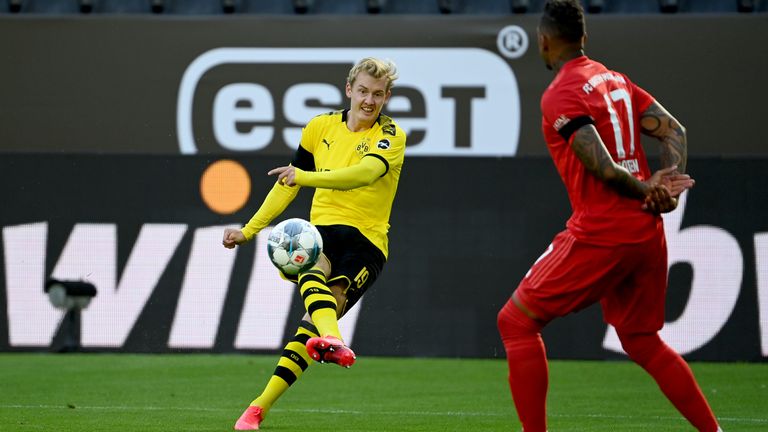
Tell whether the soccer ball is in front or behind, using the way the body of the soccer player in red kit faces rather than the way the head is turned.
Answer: in front

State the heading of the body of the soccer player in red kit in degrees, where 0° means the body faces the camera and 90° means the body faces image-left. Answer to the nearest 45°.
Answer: approximately 135°

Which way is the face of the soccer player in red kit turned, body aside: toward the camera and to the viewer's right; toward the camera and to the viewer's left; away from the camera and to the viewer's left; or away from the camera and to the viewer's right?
away from the camera and to the viewer's left
